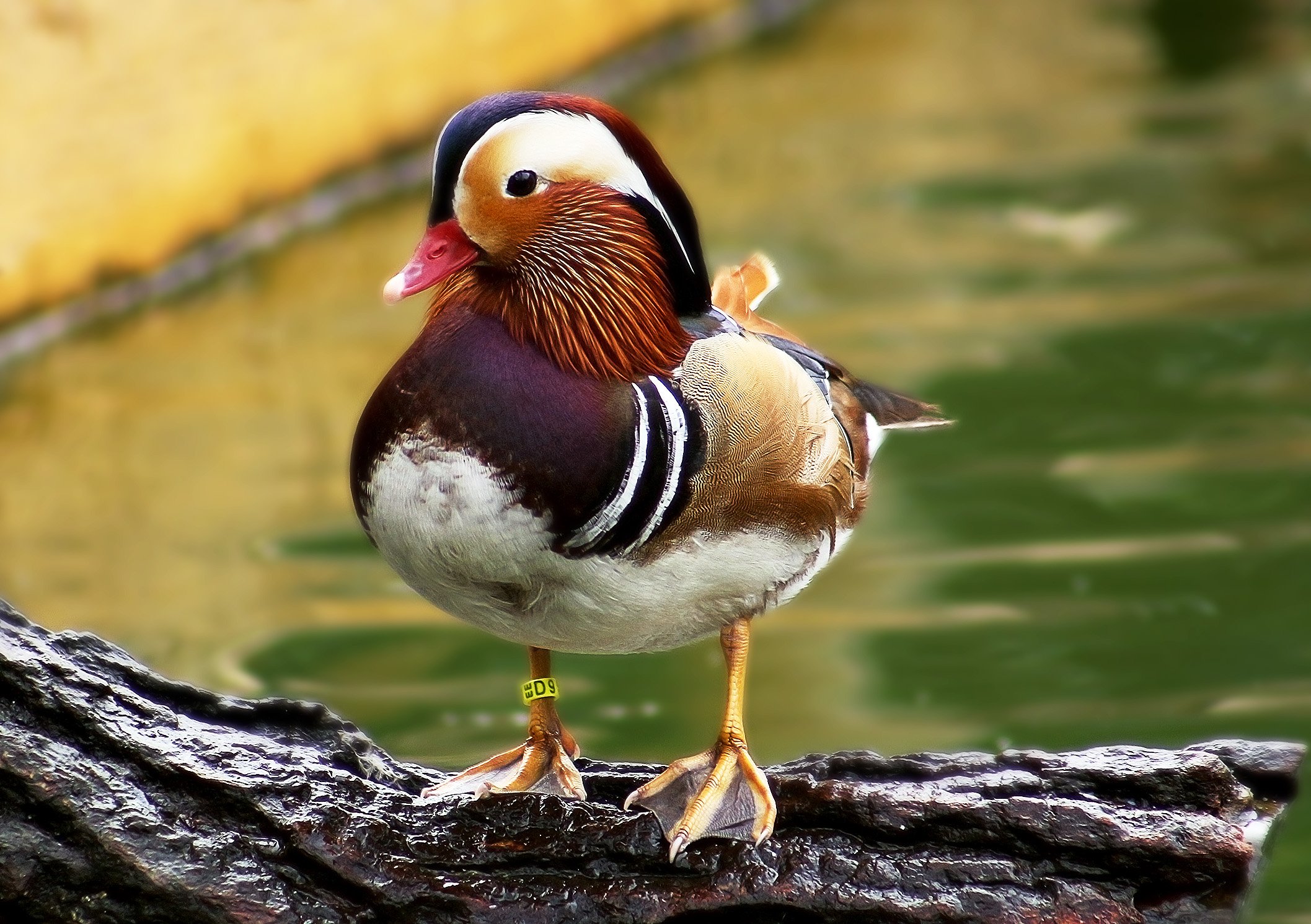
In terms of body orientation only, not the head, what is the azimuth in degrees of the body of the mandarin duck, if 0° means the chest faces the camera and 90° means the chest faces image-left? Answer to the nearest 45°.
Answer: approximately 45°
